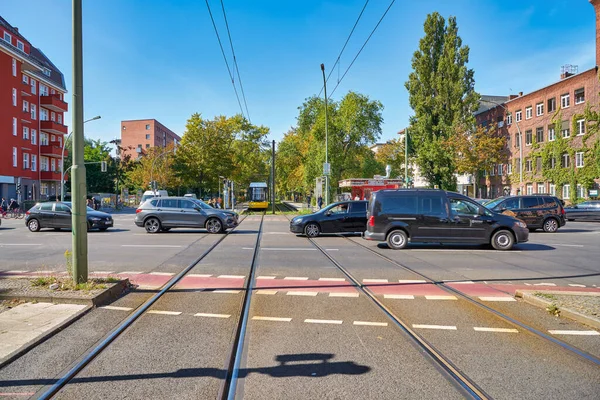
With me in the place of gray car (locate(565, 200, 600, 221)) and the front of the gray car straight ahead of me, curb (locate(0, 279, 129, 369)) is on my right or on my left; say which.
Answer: on my left

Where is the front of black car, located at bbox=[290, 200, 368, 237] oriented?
to the viewer's left

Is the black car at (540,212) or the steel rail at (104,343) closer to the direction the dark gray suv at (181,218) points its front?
the black car

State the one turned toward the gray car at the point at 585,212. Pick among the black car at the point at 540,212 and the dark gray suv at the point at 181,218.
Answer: the dark gray suv

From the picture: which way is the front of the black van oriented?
to the viewer's right

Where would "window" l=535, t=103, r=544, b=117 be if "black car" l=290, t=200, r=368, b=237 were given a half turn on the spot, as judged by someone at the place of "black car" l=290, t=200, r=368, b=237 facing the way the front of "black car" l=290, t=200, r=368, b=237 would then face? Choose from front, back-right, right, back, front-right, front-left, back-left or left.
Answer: front-left

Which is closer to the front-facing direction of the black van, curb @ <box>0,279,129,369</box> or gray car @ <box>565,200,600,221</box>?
the gray car

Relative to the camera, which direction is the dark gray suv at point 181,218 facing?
to the viewer's right

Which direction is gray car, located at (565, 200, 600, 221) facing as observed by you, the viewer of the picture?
facing to the left of the viewer

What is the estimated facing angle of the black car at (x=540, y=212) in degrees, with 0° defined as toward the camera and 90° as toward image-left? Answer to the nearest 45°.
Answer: approximately 90°

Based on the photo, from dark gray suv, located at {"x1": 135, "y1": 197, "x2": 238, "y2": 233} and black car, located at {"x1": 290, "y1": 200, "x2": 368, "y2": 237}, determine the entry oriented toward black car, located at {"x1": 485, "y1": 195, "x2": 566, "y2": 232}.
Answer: the dark gray suv

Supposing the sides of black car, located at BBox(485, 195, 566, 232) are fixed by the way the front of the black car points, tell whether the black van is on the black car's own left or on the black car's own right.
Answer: on the black car's own left
